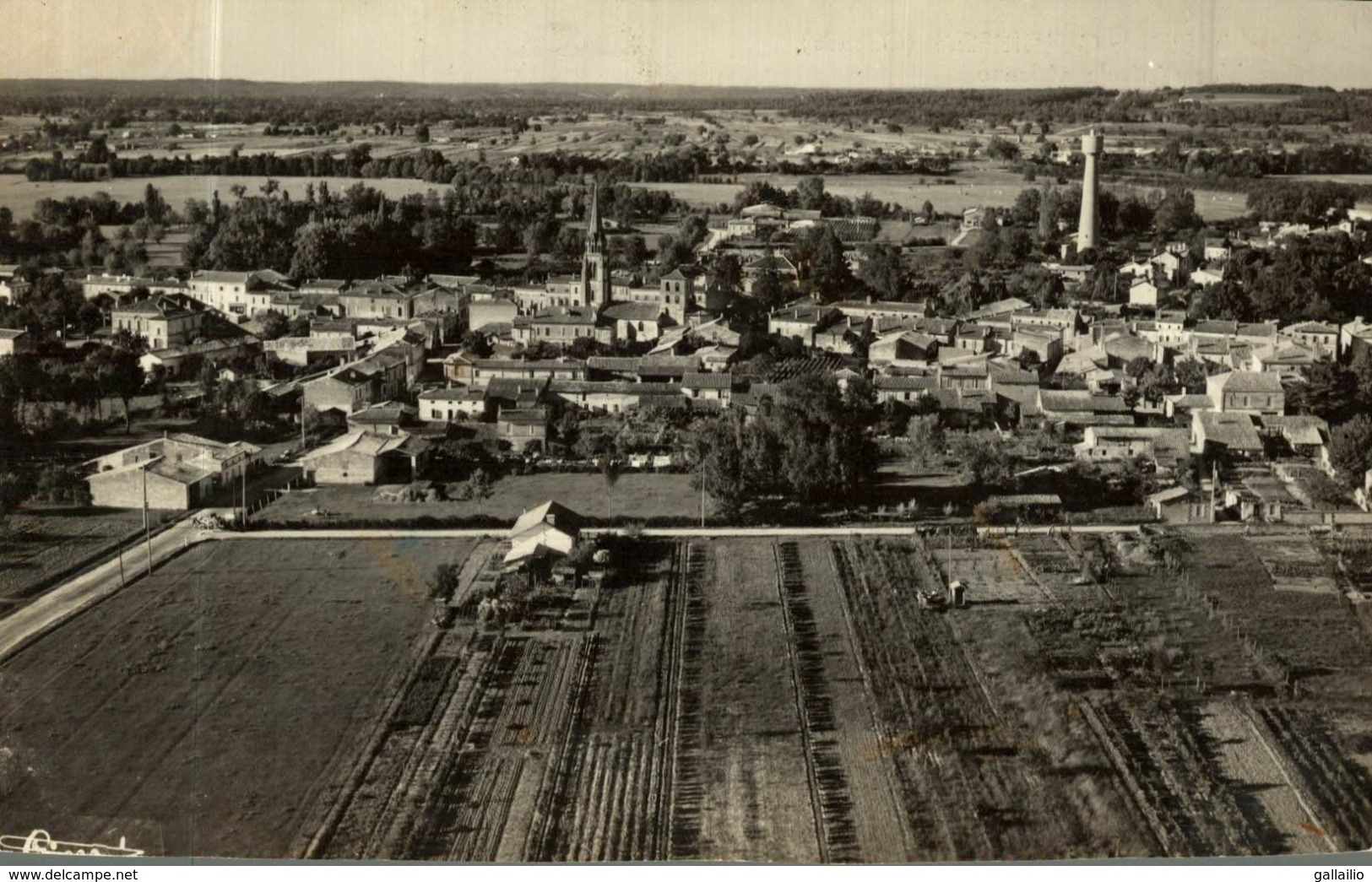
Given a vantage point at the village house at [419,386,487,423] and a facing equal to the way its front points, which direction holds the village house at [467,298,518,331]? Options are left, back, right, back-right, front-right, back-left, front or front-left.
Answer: back

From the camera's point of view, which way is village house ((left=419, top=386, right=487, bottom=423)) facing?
toward the camera

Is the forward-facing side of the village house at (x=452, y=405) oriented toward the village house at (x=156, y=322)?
no

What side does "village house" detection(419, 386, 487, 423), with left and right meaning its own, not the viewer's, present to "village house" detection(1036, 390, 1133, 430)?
left

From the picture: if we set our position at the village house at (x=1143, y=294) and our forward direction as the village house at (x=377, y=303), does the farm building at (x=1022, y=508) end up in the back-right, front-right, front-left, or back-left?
front-left

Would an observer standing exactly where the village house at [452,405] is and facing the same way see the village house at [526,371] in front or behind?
behind

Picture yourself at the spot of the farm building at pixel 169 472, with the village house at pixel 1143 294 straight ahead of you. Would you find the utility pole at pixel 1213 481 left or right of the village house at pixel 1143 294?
right

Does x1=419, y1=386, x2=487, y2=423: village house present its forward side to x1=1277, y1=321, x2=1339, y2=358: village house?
no

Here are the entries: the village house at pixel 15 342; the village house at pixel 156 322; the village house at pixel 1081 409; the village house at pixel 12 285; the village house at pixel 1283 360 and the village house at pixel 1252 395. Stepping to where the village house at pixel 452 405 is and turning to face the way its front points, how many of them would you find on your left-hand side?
3

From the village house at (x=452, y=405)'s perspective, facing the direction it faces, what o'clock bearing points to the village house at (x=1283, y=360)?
the village house at (x=1283, y=360) is roughly at 9 o'clock from the village house at (x=452, y=405).

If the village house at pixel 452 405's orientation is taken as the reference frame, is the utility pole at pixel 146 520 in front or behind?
in front

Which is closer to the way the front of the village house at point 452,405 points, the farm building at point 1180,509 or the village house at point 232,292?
the farm building

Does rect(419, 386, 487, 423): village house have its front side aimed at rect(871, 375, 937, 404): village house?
no

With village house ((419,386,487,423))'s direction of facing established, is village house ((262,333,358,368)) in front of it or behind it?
behind

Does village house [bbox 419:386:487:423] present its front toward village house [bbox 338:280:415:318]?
no

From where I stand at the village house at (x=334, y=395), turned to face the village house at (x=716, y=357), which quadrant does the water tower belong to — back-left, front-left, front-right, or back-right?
front-left
